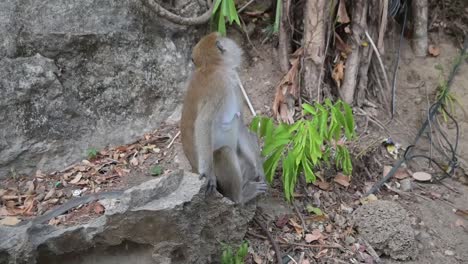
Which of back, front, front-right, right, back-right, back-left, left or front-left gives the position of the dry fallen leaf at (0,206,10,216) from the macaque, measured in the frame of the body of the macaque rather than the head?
back

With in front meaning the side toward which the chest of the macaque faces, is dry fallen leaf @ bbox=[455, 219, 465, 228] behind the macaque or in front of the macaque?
in front

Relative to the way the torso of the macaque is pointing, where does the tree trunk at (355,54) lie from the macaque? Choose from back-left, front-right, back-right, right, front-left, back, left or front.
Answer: front-left

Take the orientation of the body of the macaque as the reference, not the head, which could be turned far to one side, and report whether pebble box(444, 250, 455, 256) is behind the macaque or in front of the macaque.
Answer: in front

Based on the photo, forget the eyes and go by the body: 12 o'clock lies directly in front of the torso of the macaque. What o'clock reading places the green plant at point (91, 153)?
The green plant is roughly at 7 o'clock from the macaque.

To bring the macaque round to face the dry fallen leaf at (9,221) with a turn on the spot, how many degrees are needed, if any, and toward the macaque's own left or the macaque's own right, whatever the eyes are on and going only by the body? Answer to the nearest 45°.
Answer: approximately 180°

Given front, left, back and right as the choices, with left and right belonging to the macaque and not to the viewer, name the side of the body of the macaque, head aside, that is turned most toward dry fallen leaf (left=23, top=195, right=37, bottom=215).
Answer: back

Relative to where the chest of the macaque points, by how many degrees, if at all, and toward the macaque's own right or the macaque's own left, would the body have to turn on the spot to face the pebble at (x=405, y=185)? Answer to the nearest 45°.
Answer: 0° — it already faces it

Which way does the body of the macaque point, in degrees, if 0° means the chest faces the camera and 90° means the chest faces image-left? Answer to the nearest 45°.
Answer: approximately 270°
